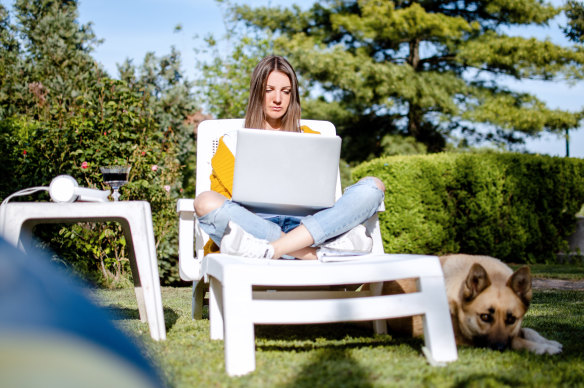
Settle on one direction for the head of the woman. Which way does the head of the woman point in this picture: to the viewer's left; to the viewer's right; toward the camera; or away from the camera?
toward the camera

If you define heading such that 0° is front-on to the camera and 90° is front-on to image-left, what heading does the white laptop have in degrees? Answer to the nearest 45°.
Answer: approximately 180°

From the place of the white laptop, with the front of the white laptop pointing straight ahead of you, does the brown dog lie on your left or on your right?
on your right

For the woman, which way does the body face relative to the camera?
toward the camera

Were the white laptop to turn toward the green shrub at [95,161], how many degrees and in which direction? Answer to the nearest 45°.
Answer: approximately 45° to its left

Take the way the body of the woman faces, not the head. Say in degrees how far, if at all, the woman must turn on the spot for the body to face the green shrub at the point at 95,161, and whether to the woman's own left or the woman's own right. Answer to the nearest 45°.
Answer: approximately 135° to the woman's own right

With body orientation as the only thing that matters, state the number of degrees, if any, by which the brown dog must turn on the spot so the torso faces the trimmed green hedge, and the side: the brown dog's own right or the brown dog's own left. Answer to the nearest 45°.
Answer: approximately 135° to the brown dog's own left
